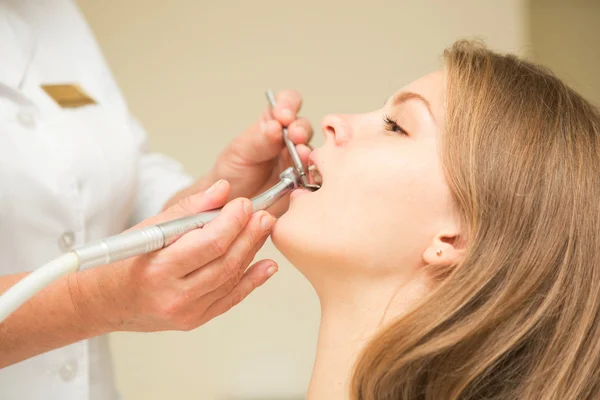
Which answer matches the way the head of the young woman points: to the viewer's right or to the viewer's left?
to the viewer's left

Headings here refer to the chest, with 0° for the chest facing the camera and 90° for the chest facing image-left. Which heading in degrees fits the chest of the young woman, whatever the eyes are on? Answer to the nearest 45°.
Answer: approximately 90°
